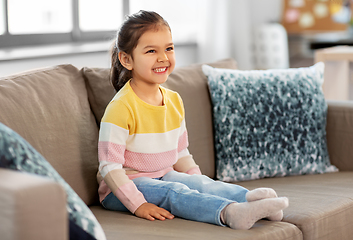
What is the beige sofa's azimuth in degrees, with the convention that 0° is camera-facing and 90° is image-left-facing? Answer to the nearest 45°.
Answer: approximately 315°

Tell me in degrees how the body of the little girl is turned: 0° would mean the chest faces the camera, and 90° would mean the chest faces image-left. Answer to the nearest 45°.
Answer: approximately 315°
